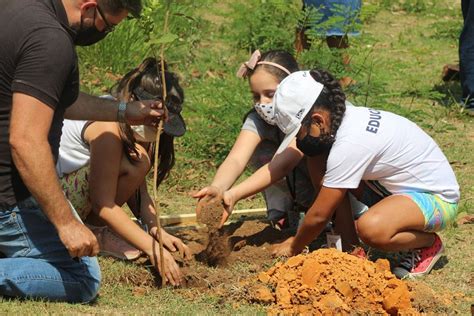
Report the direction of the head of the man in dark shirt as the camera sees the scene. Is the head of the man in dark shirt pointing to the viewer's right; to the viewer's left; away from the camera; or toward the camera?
to the viewer's right

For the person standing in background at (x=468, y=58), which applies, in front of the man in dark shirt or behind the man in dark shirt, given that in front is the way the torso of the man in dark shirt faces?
in front

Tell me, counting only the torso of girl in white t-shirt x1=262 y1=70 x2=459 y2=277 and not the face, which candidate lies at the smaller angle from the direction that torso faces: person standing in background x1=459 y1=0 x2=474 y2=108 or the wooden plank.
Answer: the wooden plank

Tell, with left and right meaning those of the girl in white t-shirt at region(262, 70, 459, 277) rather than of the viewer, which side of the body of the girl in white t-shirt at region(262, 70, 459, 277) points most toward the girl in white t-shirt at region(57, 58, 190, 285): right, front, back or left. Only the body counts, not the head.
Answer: front

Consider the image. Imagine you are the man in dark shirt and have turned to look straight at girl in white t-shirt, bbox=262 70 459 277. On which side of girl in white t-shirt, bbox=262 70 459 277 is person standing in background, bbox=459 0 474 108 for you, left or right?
left

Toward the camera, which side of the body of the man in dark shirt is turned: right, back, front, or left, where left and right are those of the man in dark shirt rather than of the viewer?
right

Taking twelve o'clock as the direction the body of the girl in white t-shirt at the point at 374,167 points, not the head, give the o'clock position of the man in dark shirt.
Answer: The man in dark shirt is roughly at 11 o'clock from the girl in white t-shirt.

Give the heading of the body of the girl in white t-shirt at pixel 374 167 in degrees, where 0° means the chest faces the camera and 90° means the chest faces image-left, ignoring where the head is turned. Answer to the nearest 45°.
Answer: approximately 90°

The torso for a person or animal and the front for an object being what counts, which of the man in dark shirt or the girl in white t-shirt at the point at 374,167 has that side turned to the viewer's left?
the girl in white t-shirt

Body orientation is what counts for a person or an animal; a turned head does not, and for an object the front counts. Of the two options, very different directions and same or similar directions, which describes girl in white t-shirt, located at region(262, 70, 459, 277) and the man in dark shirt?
very different directions

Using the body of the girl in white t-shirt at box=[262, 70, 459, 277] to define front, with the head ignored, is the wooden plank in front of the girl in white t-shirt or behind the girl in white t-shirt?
in front

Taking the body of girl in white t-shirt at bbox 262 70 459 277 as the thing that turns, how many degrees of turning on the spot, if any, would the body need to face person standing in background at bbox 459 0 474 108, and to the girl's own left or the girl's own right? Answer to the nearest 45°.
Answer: approximately 90° to the girl's own right

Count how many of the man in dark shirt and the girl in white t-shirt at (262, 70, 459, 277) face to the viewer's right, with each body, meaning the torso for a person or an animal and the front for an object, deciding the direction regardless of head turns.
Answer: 1

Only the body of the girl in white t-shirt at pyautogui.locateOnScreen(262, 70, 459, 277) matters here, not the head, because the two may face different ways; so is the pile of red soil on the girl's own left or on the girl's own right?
on the girl's own left
